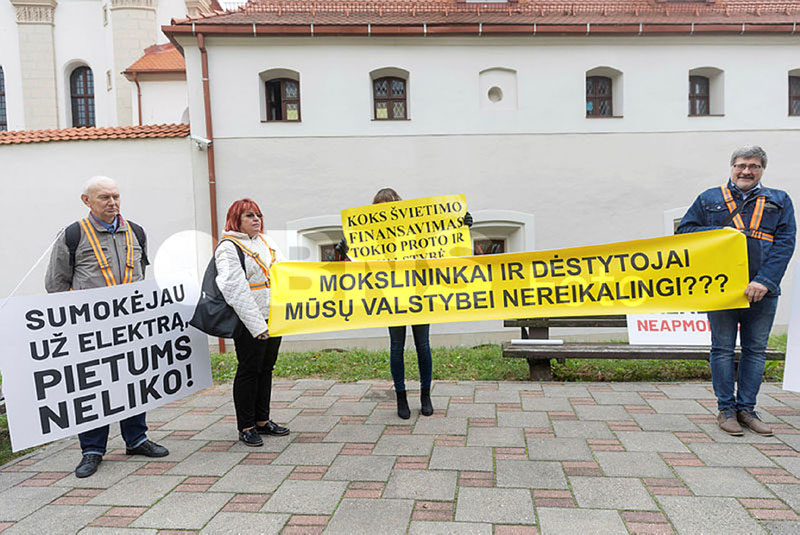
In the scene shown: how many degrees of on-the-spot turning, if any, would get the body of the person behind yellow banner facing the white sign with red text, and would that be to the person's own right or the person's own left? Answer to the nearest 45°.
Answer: approximately 135° to the person's own left

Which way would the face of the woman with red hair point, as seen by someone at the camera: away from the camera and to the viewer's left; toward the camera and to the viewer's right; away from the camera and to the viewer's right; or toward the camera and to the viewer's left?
toward the camera and to the viewer's right

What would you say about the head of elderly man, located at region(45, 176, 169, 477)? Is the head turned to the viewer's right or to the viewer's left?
to the viewer's right

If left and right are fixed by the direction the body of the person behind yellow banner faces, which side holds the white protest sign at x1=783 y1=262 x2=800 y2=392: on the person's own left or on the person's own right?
on the person's own left
